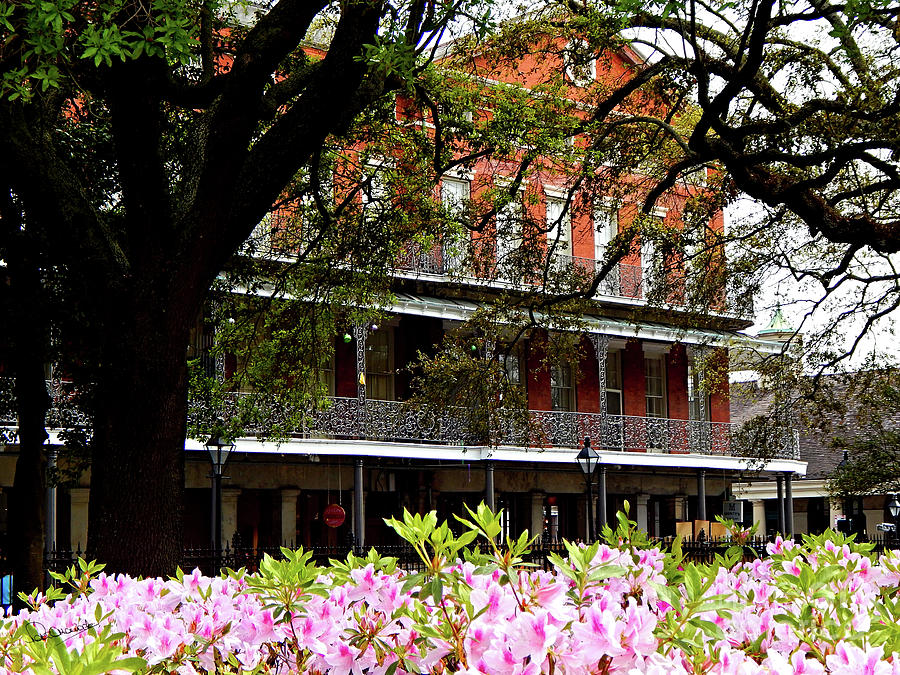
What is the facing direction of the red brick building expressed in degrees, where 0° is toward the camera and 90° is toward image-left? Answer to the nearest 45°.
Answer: approximately 0°

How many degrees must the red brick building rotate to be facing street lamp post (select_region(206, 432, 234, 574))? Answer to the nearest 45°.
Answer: approximately 45° to its right
